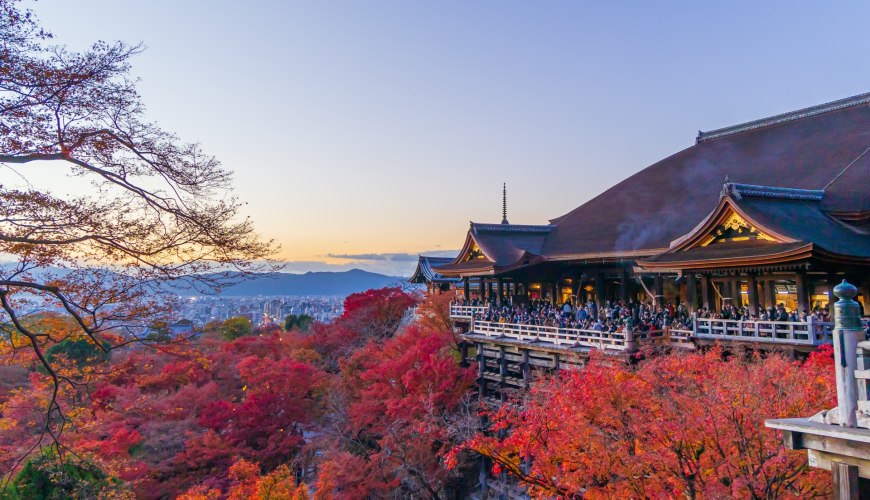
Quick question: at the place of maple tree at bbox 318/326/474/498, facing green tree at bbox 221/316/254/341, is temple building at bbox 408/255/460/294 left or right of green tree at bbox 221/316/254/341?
right

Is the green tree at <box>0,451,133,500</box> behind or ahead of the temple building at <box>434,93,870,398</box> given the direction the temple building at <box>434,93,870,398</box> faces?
ahead

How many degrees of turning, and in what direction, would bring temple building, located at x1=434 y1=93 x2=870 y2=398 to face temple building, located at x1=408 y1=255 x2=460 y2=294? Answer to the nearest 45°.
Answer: approximately 90° to its right

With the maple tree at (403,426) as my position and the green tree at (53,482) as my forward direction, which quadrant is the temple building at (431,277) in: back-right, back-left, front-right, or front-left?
back-right

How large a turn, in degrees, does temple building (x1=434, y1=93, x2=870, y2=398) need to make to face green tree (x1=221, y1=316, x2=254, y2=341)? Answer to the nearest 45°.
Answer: approximately 45° to its right

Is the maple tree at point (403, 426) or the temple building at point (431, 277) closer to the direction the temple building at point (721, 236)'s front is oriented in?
the maple tree

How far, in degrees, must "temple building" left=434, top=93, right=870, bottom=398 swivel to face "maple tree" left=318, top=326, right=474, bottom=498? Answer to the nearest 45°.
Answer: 0° — it already faces it

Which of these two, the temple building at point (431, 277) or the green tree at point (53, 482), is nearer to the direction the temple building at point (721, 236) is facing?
the green tree

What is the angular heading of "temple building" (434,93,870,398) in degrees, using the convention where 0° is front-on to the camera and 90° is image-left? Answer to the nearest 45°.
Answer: approximately 45°
